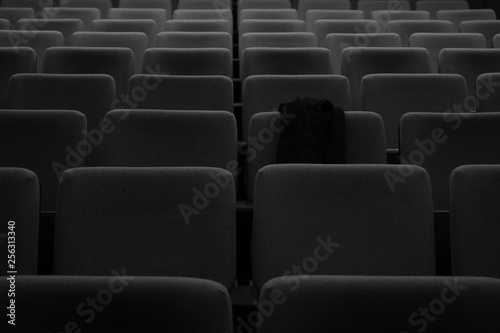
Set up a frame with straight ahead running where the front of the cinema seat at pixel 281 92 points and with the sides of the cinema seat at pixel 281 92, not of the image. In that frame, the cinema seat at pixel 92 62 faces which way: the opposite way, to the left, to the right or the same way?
the same way

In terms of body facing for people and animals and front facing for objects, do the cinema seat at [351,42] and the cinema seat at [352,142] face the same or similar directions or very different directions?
same or similar directions

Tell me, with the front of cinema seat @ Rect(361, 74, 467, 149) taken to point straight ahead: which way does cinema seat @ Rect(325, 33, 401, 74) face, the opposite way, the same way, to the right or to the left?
the same way

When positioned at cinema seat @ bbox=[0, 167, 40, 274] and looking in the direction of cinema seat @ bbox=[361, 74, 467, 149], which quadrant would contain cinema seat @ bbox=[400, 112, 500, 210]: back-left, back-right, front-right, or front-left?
front-right

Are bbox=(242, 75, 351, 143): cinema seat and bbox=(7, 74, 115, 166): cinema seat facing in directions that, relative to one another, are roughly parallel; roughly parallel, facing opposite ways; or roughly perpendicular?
roughly parallel
